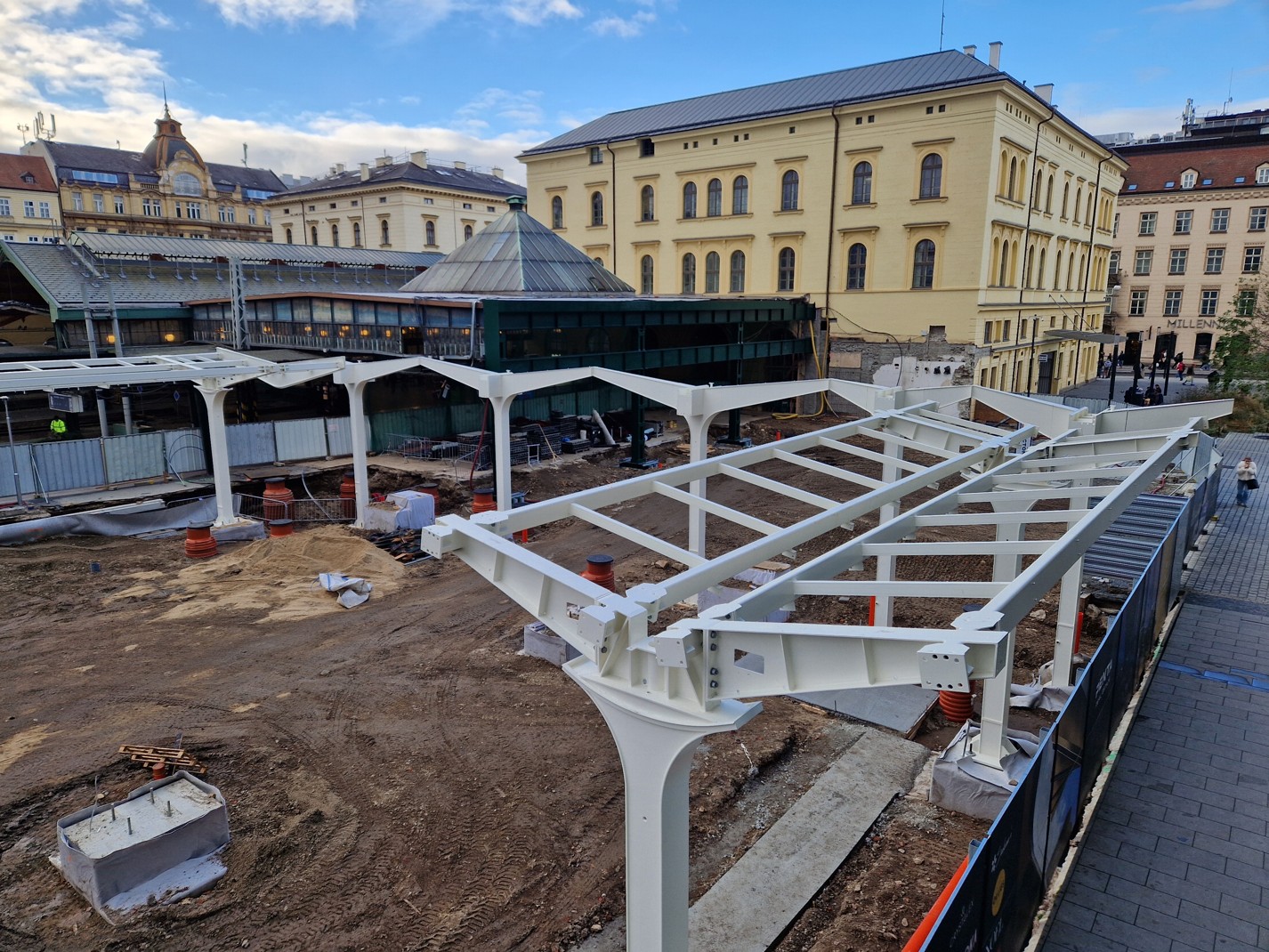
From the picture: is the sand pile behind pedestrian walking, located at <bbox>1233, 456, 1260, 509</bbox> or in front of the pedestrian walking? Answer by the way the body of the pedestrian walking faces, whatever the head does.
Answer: in front

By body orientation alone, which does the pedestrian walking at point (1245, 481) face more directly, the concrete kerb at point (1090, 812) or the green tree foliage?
the concrete kerb

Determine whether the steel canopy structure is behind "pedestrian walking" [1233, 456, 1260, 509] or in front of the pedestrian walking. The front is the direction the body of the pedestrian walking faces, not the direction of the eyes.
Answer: in front

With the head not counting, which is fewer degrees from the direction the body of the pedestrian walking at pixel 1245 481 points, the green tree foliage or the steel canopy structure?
the steel canopy structure

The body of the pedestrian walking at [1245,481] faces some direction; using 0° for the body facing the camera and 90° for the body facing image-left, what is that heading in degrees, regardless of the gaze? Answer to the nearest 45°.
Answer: approximately 0°

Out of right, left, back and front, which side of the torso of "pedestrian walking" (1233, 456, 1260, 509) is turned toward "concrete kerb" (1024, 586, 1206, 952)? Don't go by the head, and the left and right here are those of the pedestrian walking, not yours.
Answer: front

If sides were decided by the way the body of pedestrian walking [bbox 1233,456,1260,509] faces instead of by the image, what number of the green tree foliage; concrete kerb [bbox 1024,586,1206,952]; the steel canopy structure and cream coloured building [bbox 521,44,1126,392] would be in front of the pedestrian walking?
2

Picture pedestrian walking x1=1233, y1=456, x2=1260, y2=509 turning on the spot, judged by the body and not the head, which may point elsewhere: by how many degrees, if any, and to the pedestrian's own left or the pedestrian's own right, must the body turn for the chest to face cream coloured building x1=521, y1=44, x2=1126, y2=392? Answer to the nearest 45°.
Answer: approximately 135° to the pedestrian's own right

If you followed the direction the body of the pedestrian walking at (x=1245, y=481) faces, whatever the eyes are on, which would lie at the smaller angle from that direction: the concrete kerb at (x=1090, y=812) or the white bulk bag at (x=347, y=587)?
the concrete kerb

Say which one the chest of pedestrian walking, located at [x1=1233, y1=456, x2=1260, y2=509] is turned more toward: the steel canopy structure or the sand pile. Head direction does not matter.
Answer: the steel canopy structure

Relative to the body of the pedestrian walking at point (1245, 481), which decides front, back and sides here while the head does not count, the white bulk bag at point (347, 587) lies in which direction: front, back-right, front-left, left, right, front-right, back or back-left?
front-right

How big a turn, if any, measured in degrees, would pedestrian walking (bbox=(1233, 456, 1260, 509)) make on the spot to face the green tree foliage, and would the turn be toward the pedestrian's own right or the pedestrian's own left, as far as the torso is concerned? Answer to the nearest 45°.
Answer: approximately 180°

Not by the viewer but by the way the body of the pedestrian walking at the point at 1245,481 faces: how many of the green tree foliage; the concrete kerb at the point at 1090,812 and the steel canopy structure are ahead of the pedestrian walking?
2
